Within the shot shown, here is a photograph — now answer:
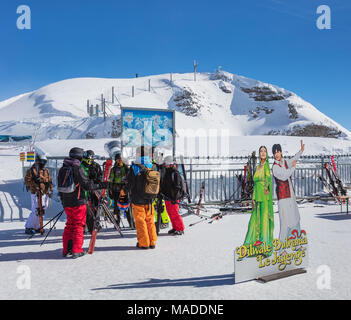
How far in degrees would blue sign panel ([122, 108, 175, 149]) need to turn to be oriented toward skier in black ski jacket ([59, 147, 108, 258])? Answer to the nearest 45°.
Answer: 0° — it already faces them

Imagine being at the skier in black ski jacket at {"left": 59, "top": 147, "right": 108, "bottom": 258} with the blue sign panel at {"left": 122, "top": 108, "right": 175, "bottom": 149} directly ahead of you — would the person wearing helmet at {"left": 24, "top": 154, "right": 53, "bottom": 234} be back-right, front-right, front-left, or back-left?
front-left

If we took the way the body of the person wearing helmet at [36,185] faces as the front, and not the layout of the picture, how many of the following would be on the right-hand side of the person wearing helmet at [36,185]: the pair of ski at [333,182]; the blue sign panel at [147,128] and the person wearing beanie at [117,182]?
0

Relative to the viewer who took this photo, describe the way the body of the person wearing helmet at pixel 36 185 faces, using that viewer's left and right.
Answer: facing the viewer and to the right of the viewer

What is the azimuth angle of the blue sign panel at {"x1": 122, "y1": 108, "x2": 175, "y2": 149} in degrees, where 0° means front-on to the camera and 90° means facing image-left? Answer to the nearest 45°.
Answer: approximately 0°

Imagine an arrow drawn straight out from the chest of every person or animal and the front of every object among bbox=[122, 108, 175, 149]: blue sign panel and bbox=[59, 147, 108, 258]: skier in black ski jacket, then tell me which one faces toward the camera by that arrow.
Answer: the blue sign panel

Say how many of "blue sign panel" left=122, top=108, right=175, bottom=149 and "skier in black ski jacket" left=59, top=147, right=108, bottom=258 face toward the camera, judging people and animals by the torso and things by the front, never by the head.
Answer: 1

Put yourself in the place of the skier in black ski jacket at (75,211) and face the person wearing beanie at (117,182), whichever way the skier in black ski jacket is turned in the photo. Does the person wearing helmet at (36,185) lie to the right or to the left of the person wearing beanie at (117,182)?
left
